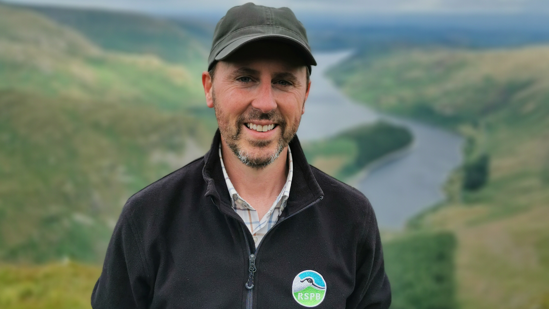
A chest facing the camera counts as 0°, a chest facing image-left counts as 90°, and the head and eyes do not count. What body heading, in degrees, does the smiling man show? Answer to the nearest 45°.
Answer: approximately 0°
